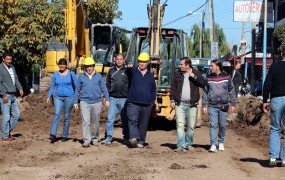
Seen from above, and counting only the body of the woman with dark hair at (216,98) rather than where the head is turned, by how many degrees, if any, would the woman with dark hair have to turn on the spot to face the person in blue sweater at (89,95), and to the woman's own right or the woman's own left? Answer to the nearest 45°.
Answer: approximately 90° to the woman's own right

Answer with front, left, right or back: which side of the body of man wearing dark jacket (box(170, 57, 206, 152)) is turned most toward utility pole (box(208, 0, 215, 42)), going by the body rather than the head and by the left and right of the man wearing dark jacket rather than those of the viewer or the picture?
back

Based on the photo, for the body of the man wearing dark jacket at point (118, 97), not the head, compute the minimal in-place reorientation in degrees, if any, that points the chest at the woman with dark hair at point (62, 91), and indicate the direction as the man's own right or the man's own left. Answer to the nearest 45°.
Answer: approximately 90° to the man's own right

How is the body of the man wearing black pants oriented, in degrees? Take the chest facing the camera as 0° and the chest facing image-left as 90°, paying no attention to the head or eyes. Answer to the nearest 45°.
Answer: approximately 0°

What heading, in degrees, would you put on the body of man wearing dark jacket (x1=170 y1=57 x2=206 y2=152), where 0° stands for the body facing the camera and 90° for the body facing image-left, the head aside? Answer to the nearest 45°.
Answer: approximately 0°

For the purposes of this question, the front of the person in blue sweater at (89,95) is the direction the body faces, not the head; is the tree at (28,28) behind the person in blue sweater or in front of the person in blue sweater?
behind

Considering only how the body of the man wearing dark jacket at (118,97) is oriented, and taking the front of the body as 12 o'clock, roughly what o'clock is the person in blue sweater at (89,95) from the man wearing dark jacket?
The person in blue sweater is roughly at 2 o'clock from the man wearing dark jacket.
